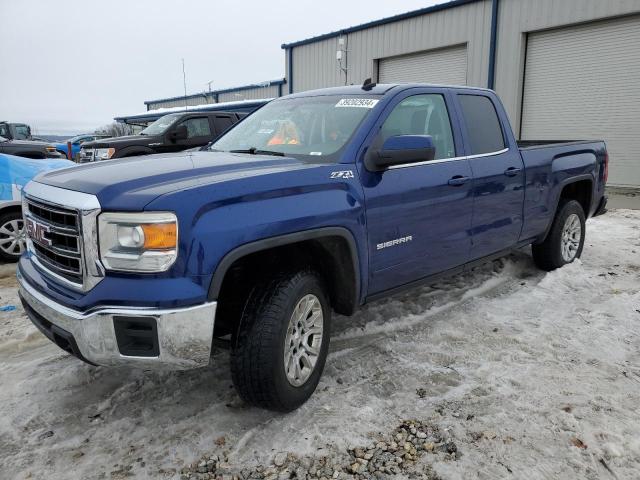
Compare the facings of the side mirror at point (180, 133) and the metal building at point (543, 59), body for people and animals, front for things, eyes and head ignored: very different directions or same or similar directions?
very different directions

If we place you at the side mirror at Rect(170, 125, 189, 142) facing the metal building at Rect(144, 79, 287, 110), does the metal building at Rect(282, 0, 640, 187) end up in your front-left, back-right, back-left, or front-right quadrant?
front-right

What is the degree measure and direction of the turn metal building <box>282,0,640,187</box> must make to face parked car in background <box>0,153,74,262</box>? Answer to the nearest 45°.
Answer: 0° — it already faces it

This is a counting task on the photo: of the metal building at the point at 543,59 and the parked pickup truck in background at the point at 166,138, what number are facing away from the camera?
0

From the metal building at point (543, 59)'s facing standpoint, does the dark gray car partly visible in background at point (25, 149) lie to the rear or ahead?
ahead

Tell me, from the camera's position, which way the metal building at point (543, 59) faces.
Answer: facing the viewer and to the left of the viewer

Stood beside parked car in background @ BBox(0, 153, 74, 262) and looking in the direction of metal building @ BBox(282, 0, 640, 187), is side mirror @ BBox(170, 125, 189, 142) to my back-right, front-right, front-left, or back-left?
front-left

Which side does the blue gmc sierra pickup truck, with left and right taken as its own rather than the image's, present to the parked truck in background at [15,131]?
right

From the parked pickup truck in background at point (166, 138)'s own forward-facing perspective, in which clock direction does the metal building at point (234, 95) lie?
The metal building is roughly at 5 o'clock from the parked pickup truck in background.

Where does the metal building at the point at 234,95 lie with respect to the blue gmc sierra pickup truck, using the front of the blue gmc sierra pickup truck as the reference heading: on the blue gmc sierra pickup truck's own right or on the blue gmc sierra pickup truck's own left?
on the blue gmc sierra pickup truck's own right

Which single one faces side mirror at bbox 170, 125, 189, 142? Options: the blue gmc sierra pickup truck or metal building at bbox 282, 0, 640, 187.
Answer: the metal building
